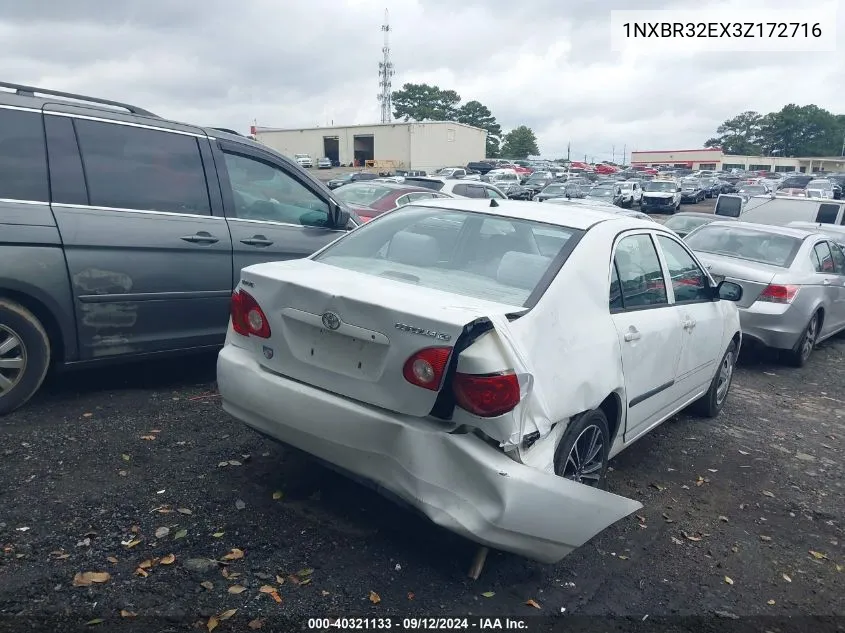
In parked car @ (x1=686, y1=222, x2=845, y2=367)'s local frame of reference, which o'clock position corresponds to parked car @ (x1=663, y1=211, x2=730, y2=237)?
parked car @ (x1=663, y1=211, x2=730, y2=237) is roughly at 10 o'clock from parked car @ (x1=686, y1=222, x2=845, y2=367).

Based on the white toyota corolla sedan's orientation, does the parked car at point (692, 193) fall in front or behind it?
in front

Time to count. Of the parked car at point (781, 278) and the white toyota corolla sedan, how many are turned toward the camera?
0

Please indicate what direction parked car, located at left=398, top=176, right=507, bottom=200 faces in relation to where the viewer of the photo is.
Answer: facing away from the viewer and to the right of the viewer

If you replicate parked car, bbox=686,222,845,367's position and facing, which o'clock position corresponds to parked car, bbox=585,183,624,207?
parked car, bbox=585,183,624,207 is roughly at 10 o'clock from parked car, bbox=686,222,845,367.

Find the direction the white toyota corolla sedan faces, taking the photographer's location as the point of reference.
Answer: facing away from the viewer and to the right of the viewer

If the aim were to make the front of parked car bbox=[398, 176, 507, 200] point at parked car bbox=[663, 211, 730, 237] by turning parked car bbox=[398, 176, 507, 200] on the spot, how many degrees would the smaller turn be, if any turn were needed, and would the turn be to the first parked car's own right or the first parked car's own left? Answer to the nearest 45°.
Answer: approximately 90° to the first parked car's own right

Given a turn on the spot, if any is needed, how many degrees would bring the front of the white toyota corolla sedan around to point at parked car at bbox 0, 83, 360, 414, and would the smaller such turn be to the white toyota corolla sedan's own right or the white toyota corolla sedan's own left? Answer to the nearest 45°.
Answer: approximately 90° to the white toyota corolla sedan's own left

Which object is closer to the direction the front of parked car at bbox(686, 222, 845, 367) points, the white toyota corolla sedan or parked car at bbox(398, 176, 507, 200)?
the parked car

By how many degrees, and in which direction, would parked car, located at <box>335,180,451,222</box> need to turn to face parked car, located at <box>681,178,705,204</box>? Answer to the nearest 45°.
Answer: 0° — it already faces it
